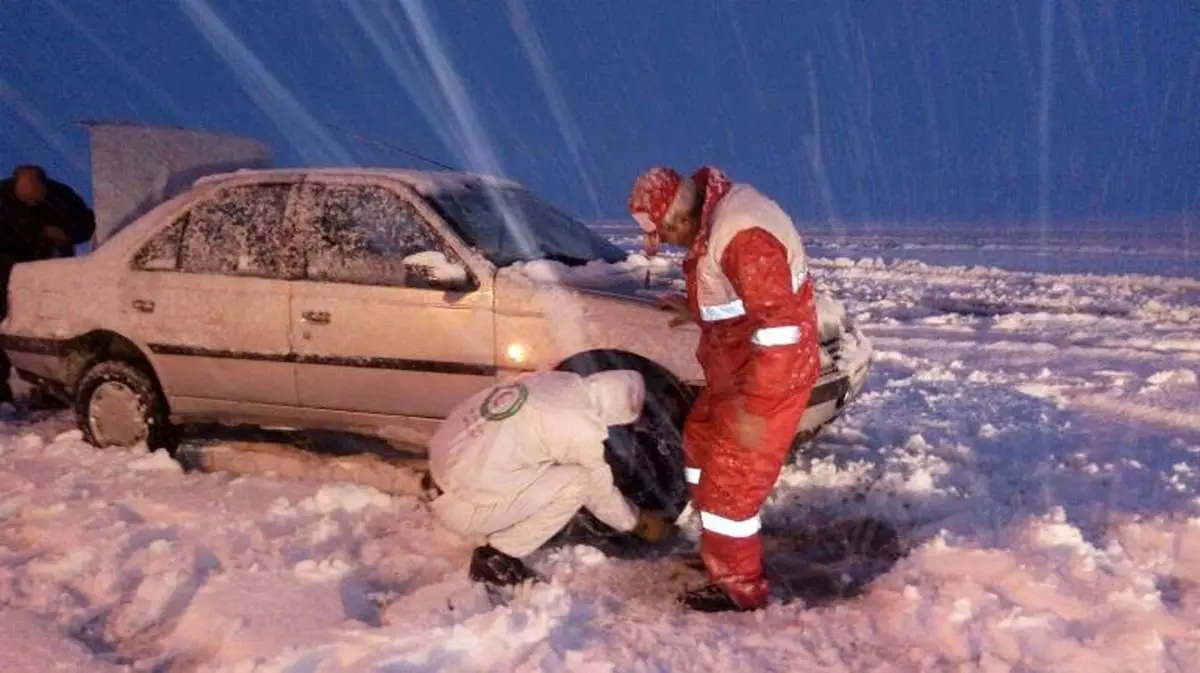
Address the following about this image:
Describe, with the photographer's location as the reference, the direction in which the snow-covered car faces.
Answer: facing the viewer and to the right of the viewer

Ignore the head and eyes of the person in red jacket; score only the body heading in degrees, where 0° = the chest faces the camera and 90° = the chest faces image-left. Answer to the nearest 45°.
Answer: approximately 90°

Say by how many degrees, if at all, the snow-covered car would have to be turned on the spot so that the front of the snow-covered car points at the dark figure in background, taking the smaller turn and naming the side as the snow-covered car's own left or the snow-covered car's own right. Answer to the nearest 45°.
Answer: approximately 180°

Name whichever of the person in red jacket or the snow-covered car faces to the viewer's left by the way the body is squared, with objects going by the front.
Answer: the person in red jacket

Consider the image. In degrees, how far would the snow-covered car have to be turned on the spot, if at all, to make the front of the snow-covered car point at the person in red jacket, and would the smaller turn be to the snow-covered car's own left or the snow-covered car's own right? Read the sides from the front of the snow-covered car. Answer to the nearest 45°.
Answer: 0° — it already faces them

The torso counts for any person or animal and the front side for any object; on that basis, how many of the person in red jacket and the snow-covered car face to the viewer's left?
1

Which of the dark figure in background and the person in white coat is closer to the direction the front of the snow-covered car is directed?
the person in white coat

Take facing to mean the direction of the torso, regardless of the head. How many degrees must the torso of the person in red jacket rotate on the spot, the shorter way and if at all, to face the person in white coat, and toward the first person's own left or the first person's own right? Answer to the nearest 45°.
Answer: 0° — they already face them
